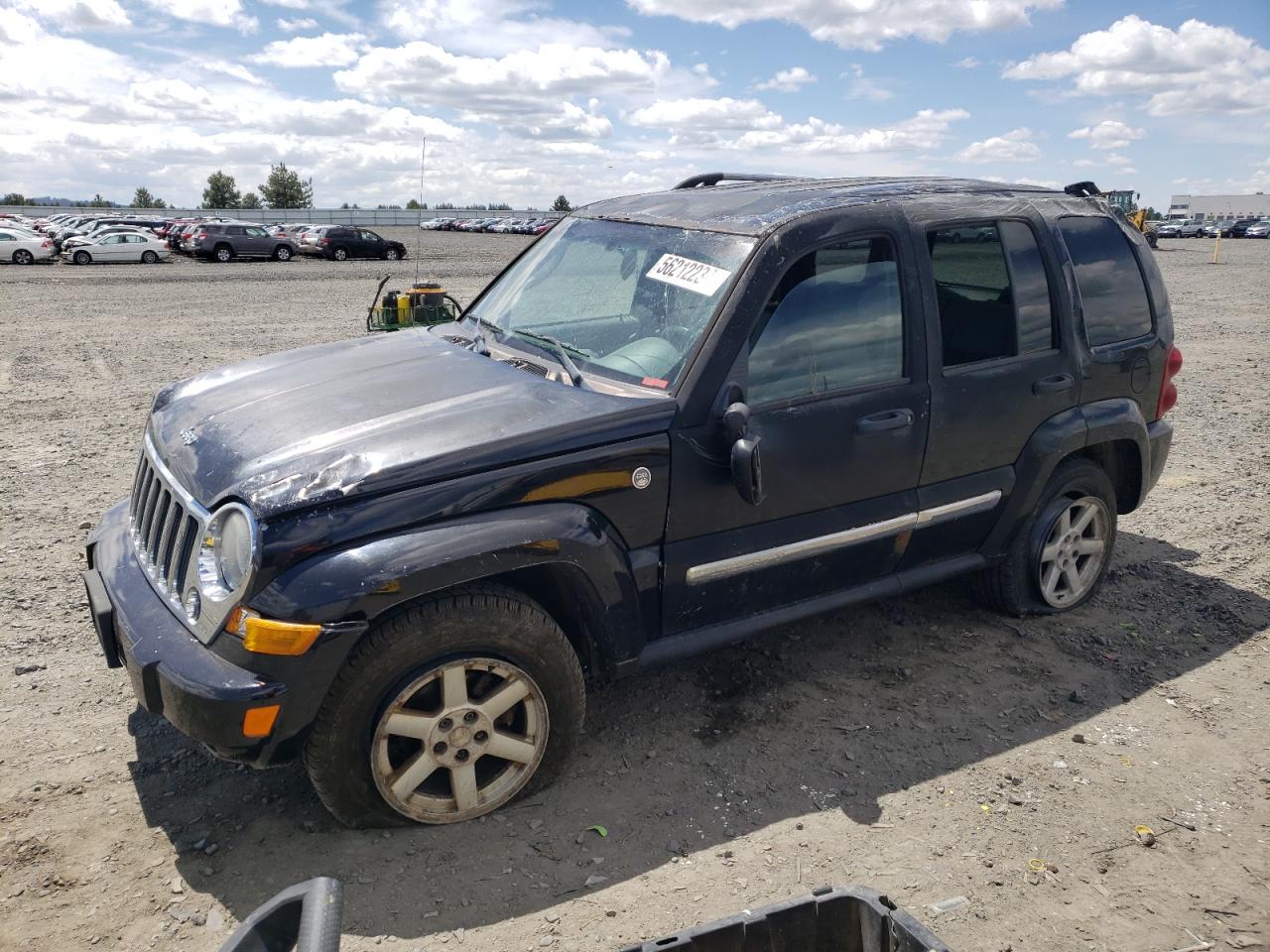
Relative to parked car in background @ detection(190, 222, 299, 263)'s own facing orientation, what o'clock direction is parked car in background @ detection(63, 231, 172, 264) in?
parked car in background @ detection(63, 231, 172, 264) is roughly at 5 o'clock from parked car in background @ detection(190, 222, 299, 263).

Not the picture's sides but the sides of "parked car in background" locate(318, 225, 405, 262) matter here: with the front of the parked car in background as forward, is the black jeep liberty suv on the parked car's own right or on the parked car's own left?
on the parked car's own right

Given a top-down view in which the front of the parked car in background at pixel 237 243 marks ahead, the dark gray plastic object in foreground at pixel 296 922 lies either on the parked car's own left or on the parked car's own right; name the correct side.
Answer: on the parked car's own right

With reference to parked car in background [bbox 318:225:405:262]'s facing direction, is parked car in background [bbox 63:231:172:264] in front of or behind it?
behind

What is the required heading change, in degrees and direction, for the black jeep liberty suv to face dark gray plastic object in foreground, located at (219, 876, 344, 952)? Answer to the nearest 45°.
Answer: approximately 45° to its left

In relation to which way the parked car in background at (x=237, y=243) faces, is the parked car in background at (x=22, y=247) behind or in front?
behind

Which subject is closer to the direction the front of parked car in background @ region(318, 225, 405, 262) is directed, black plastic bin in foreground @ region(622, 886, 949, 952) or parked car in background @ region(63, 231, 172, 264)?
the black plastic bin in foreground

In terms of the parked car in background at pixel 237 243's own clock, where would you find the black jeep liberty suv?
The black jeep liberty suv is roughly at 3 o'clock from the parked car in background.

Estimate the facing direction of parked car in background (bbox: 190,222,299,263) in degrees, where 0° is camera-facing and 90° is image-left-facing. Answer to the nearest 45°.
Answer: approximately 270°

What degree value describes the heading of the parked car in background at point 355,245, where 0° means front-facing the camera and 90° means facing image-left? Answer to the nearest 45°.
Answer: approximately 270°

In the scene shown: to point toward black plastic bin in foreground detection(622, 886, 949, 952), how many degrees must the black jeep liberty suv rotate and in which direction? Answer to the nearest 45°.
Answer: approximately 45° to its left

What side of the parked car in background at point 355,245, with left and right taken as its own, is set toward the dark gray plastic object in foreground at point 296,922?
right
